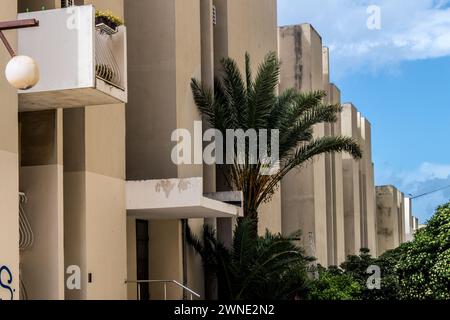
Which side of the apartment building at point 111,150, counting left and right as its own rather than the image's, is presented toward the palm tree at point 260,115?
left
